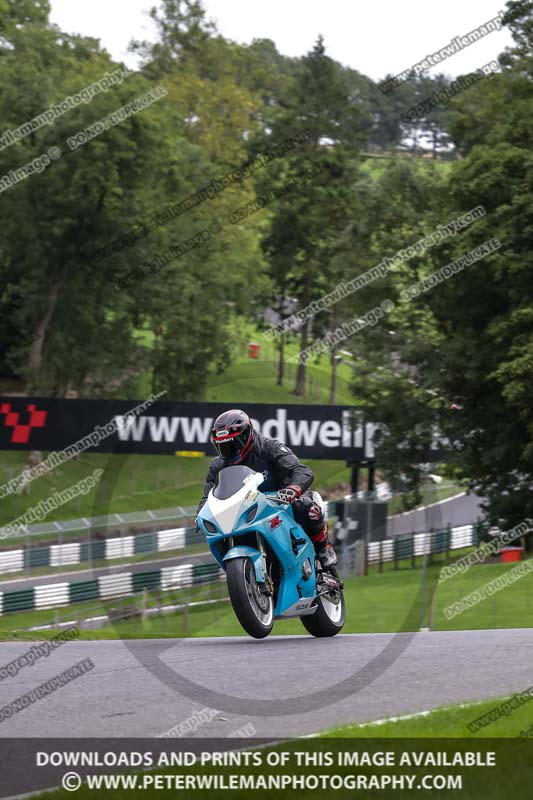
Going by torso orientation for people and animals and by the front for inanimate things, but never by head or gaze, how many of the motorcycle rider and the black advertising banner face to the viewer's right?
0

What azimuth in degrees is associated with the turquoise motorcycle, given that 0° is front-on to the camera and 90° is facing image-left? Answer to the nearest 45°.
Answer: approximately 45°

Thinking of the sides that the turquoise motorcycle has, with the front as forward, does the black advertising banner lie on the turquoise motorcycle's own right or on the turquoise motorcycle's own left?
on the turquoise motorcycle's own right

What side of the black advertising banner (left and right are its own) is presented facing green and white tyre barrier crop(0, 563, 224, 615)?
front

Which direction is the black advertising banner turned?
toward the camera

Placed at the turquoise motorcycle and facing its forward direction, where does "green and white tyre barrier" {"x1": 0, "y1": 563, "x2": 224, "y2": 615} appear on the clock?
The green and white tyre barrier is roughly at 4 o'clock from the turquoise motorcycle.

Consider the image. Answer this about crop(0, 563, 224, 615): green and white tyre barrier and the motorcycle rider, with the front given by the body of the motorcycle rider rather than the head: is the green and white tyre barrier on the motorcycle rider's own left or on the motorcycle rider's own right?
on the motorcycle rider's own right

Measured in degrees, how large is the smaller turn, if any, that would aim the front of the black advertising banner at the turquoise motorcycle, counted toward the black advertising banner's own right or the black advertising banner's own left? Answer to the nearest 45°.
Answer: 0° — it already faces it

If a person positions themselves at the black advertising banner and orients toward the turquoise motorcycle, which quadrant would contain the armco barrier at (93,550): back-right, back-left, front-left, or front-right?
front-right

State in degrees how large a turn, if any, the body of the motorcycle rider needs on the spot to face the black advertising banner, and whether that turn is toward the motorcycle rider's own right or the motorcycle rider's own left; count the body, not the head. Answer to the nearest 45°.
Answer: approximately 135° to the motorcycle rider's own right

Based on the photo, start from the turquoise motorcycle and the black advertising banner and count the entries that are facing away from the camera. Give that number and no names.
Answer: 0

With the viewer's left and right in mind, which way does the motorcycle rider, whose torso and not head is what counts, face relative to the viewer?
facing the viewer and to the left of the viewer

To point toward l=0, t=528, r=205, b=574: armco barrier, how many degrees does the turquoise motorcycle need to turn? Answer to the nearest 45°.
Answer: approximately 135° to its right
